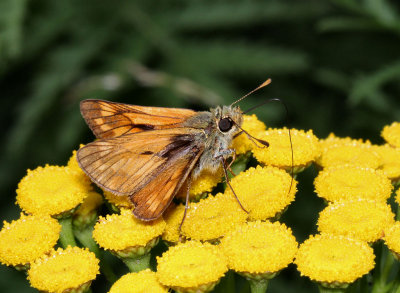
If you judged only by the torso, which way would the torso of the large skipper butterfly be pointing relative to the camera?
to the viewer's right

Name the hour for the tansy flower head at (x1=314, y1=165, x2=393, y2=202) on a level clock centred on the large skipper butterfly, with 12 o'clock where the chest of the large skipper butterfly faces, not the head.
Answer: The tansy flower head is roughly at 12 o'clock from the large skipper butterfly.

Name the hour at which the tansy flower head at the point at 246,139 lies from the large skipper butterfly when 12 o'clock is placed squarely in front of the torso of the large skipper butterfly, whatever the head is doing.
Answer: The tansy flower head is roughly at 11 o'clock from the large skipper butterfly.

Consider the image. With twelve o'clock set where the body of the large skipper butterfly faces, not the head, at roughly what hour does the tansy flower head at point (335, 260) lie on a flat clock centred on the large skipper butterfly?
The tansy flower head is roughly at 1 o'clock from the large skipper butterfly.
